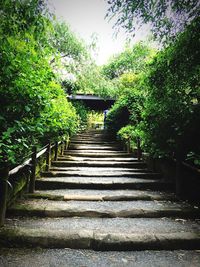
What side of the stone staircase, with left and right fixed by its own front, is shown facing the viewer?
front
